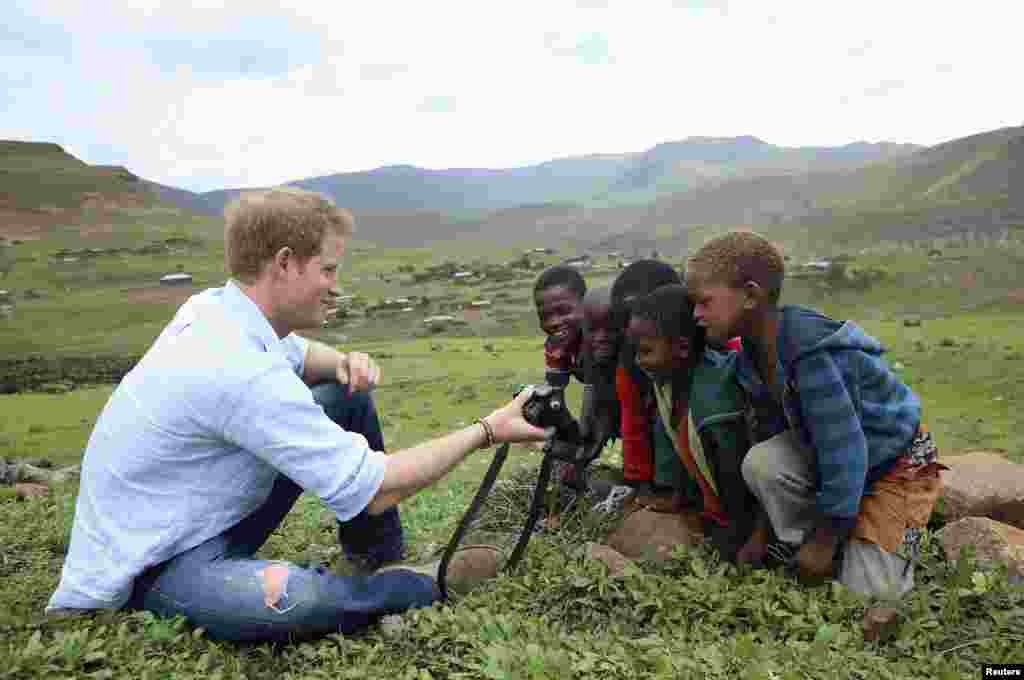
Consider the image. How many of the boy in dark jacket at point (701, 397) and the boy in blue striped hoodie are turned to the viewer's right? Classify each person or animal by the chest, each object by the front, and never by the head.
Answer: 0

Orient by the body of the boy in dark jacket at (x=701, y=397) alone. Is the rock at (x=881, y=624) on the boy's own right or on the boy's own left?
on the boy's own left

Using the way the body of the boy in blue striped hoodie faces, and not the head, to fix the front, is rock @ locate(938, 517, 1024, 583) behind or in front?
behind

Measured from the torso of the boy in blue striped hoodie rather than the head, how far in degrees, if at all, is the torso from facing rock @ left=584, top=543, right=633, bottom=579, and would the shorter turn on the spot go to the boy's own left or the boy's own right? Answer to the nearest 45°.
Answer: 0° — they already face it

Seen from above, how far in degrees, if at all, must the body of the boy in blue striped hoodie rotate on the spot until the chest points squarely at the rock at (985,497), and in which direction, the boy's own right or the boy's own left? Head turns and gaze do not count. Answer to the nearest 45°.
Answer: approximately 135° to the boy's own right

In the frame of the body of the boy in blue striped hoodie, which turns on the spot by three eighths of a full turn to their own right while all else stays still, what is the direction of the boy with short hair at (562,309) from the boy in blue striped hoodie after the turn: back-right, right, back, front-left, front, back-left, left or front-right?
left

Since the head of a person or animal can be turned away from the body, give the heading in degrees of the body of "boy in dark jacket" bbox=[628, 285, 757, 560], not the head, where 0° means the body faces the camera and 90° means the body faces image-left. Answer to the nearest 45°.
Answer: approximately 45°

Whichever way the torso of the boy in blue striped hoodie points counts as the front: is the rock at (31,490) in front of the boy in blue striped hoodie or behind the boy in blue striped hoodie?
in front

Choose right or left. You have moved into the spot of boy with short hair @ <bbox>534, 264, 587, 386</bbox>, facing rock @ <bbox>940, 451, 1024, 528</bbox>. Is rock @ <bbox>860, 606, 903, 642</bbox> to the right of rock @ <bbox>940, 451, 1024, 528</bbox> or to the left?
right

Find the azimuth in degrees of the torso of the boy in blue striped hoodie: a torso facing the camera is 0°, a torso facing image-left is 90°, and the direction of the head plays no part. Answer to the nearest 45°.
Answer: approximately 90°

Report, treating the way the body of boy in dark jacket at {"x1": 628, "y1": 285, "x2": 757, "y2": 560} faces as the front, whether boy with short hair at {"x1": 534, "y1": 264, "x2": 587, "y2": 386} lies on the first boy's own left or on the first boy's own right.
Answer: on the first boy's own right
